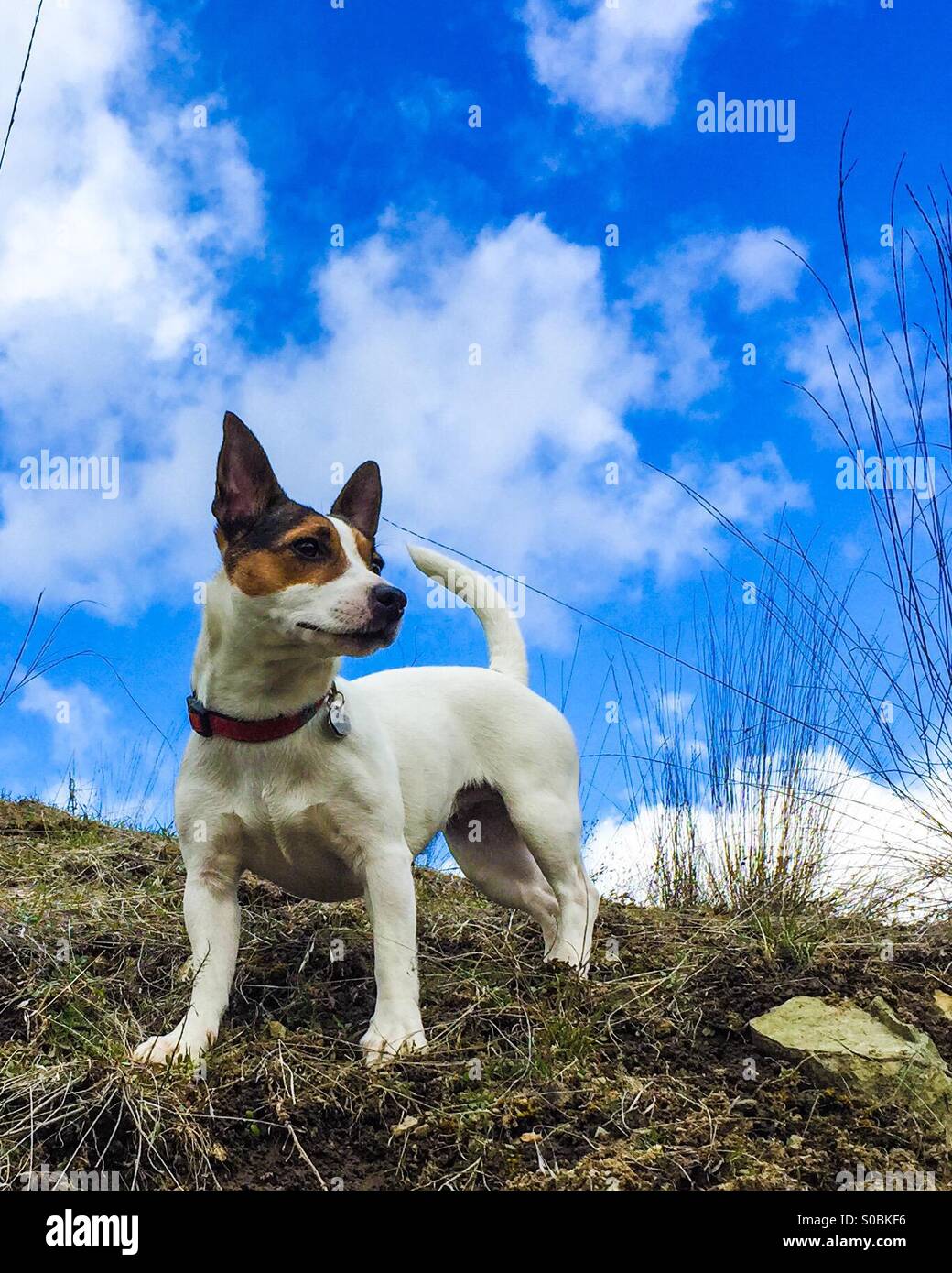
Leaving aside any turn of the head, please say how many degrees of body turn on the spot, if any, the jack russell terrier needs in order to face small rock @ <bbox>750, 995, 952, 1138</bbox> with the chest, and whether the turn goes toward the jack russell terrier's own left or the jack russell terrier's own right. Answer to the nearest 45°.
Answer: approximately 135° to the jack russell terrier's own left

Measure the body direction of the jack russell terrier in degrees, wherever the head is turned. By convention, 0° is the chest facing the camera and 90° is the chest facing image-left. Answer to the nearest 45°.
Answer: approximately 45°

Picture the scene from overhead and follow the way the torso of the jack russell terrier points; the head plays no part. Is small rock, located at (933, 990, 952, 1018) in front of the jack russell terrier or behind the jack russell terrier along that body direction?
behind
